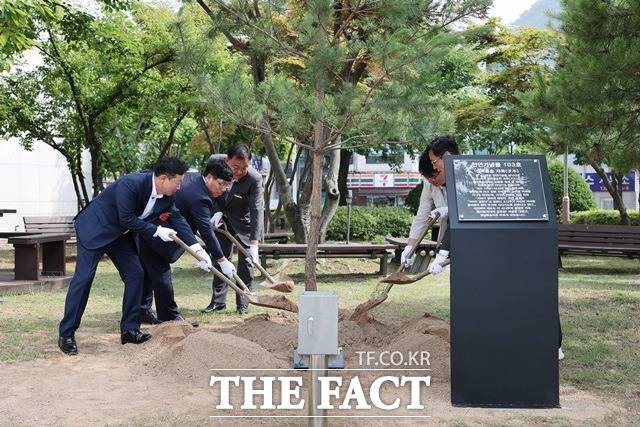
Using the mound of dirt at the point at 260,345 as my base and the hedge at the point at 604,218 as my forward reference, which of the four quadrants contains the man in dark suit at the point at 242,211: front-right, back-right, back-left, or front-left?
front-left

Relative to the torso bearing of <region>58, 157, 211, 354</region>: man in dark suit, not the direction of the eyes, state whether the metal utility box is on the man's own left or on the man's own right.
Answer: on the man's own right

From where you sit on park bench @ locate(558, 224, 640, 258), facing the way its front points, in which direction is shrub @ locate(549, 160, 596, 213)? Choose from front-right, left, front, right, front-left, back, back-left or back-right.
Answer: back

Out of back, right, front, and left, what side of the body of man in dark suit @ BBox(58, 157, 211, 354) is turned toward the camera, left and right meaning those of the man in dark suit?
right

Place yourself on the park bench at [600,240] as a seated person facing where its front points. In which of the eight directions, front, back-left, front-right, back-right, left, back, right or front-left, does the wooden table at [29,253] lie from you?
front-right

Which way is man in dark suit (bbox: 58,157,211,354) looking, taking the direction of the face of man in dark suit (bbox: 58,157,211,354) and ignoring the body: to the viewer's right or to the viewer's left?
to the viewer's right

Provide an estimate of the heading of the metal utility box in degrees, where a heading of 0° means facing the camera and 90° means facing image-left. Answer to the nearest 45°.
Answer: approximately 0°

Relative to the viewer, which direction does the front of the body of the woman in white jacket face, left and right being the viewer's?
facing the viewer and to the left of the viewer

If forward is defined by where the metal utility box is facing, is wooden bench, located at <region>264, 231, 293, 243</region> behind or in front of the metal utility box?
behind

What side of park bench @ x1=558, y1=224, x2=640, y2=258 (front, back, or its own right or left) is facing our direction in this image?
front

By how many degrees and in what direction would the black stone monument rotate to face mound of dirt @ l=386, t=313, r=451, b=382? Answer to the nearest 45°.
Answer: approximately 135° to its right

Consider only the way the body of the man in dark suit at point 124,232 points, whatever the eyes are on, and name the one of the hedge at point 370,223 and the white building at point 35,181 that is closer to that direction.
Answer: the hedge

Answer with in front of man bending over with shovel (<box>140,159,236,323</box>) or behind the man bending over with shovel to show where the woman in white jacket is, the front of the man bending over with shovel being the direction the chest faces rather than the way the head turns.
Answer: in front

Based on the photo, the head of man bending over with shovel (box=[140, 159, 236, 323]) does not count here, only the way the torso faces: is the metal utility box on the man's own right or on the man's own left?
on the man's own right
